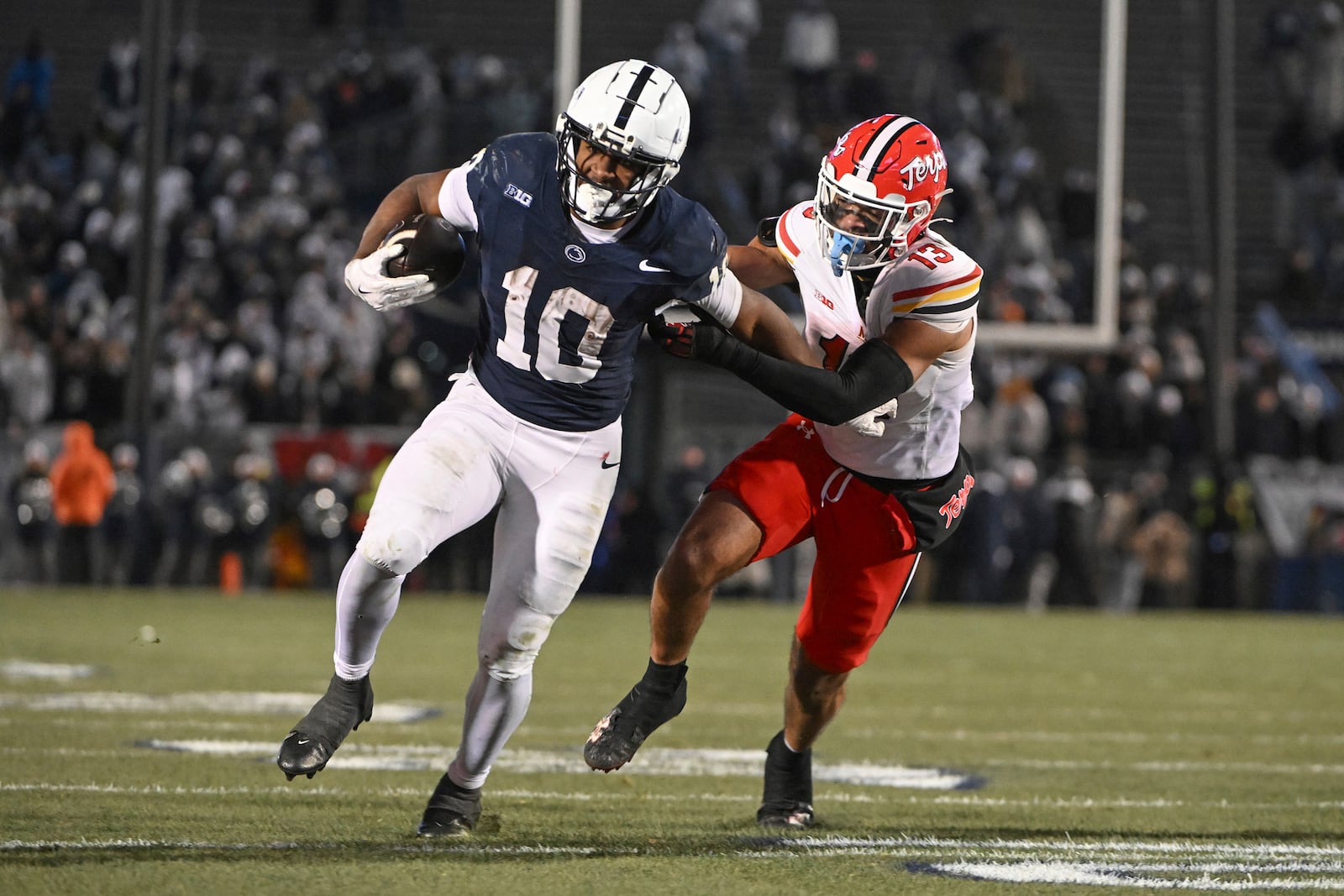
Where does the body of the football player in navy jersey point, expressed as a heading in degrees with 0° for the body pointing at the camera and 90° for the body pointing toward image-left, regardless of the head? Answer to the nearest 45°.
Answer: approximately 0°

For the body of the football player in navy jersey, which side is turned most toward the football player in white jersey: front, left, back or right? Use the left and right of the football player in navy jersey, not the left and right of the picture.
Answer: left

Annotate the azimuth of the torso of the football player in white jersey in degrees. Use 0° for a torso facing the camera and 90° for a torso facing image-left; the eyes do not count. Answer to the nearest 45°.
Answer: approximately 45°

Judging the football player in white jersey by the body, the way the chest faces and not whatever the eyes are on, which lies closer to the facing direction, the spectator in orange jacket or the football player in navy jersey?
the football player in navy jersey

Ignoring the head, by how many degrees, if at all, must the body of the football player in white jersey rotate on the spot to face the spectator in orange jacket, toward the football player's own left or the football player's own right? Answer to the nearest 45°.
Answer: approximately 90° to the football player's own right
